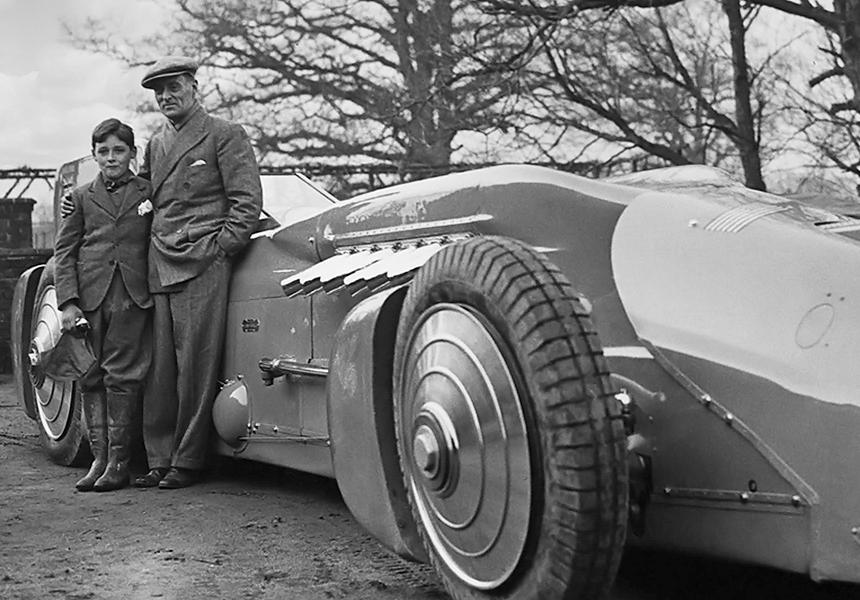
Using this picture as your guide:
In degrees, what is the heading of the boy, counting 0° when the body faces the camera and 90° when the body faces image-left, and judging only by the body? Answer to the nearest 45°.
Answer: approximately 0°

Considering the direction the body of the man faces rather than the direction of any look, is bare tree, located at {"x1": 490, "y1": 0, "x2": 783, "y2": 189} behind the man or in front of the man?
behind

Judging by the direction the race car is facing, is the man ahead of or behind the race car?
behind

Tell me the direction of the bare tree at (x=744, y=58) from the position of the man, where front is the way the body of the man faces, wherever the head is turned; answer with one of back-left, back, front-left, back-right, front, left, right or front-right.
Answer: back

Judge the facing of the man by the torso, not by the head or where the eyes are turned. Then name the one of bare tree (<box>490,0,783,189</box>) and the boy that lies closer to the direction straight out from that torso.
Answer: the boy

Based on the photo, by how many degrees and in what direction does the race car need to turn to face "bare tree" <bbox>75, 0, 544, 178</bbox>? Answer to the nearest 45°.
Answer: approximately 135° to its left

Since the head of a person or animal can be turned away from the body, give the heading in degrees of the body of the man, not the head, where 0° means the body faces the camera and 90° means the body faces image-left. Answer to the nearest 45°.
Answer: approximately 45°
